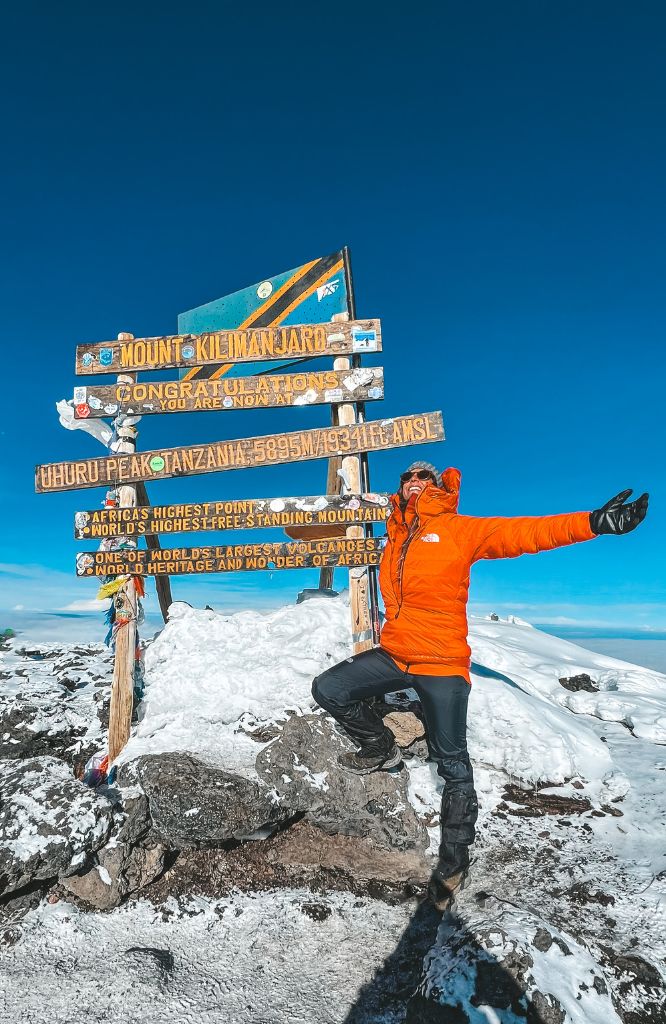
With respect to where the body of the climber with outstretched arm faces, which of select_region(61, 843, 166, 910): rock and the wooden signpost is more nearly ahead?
the rock

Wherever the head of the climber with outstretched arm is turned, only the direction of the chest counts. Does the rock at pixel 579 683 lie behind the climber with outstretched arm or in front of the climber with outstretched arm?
behind

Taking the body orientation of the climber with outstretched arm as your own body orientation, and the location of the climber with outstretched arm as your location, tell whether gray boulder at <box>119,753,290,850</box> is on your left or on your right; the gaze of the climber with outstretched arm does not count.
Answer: on your right

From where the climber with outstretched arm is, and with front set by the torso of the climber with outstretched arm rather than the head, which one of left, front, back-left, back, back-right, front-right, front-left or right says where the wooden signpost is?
right

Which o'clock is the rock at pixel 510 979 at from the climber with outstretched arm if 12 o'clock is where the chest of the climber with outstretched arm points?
The rock is roughly at 10 o'clock from the climber with outstretched arm.

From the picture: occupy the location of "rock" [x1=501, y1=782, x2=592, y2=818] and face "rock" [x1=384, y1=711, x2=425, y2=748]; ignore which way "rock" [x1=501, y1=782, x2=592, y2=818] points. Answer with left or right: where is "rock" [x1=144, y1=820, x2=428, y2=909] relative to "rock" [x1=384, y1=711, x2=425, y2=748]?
left

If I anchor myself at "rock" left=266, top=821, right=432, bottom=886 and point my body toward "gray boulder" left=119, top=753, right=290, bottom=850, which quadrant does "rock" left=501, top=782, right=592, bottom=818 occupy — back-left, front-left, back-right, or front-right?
back-right

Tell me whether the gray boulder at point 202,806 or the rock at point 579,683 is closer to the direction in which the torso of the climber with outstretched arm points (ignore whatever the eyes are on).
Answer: the gray boulder

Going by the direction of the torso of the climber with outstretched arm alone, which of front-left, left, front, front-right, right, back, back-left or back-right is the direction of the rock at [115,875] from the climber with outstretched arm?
front-right

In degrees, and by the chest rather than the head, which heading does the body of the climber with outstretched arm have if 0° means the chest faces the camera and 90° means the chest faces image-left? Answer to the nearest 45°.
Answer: approximately 45°
